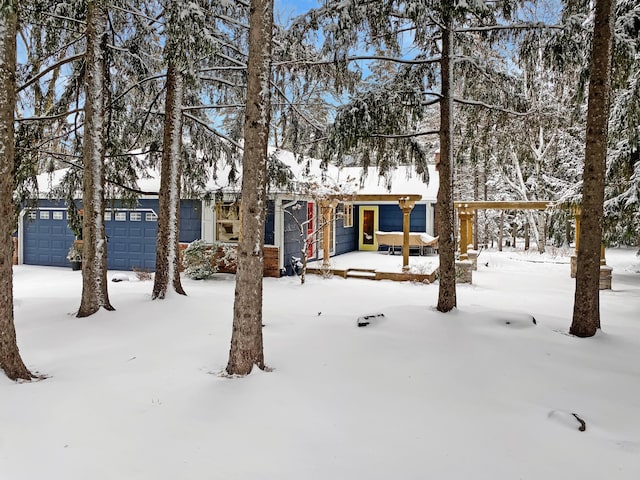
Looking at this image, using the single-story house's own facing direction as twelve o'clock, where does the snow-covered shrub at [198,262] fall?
The snow-covered shrub is roughly at 12 o'clock from the single-story house.

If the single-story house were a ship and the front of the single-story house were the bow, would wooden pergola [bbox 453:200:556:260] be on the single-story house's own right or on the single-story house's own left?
on the single-story house's own left

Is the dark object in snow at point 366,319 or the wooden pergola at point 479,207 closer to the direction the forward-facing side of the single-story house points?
the dark object in snow

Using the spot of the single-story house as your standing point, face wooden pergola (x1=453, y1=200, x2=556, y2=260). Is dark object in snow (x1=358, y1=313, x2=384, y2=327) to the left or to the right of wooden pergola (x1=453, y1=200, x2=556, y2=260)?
right

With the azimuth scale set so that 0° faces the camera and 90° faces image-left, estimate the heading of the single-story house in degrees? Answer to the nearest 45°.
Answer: approximately 0°

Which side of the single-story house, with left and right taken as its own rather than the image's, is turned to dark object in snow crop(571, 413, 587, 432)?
front

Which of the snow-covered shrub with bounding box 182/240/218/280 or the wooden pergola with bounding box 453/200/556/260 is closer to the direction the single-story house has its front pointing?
the snow-covered shrub

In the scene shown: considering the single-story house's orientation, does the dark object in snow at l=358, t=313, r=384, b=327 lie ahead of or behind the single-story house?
ahead

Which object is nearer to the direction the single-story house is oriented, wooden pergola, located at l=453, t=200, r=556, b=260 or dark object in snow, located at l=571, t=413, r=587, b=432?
the dark object in snow
